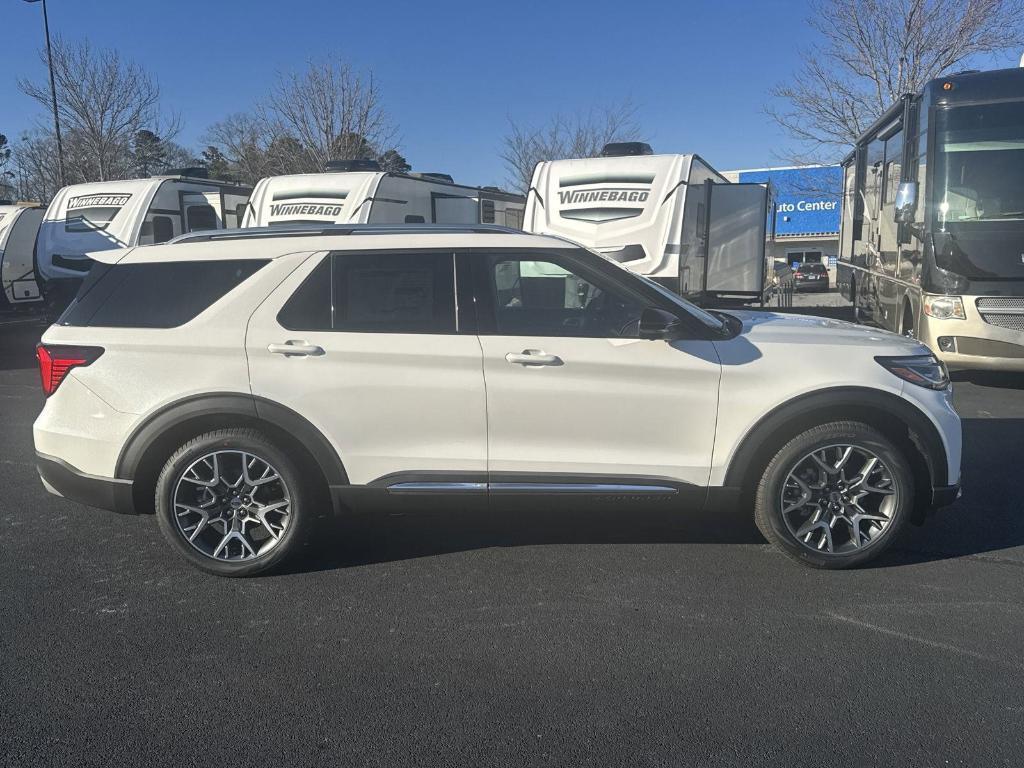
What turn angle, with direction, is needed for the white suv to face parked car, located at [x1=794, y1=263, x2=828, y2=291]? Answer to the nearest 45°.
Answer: approximately 45° to its left

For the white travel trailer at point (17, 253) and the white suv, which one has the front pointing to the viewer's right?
the white suv

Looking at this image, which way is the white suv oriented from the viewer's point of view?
to the viewer's right

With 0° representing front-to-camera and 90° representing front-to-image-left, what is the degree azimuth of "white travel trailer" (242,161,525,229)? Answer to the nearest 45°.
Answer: approximately 45°

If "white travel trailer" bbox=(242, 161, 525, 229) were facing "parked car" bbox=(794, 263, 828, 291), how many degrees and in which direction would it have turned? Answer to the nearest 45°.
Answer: approximately 180°

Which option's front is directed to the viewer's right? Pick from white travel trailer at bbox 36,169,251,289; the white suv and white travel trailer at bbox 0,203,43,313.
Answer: the white suv

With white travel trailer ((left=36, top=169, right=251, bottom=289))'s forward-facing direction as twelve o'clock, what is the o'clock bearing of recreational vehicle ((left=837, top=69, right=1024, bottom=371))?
The recreational vehicle is roughly at 9 o'clock from the white travel trailer.

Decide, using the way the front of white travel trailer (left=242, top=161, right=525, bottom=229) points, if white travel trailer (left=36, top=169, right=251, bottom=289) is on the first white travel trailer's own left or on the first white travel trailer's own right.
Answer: on the first white travel trailer's own right
